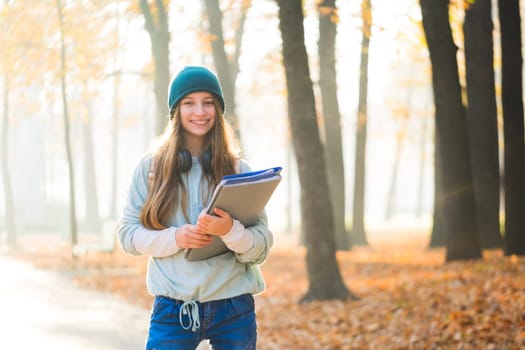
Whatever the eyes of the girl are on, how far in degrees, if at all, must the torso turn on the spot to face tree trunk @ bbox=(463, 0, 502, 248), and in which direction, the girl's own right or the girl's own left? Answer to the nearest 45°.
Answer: approximately 135° to the girl's own left

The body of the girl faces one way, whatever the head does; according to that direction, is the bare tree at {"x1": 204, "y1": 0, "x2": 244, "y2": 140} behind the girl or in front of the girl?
behind

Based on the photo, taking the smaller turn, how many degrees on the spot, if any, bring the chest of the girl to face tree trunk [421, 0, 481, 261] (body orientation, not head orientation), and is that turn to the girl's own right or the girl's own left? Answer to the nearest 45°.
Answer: approximately 135° to the girl's own left

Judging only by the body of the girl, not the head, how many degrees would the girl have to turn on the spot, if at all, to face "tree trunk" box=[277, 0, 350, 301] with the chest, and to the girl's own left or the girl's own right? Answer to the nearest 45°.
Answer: approximately 180°

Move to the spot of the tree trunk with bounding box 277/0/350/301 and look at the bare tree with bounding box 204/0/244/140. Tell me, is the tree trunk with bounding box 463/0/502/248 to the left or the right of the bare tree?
right

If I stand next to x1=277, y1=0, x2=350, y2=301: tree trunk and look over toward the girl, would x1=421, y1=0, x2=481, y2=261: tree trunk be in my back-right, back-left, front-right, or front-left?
back-left

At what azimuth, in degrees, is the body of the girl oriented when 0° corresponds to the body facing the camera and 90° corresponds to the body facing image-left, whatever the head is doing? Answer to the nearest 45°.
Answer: approximately 0°
